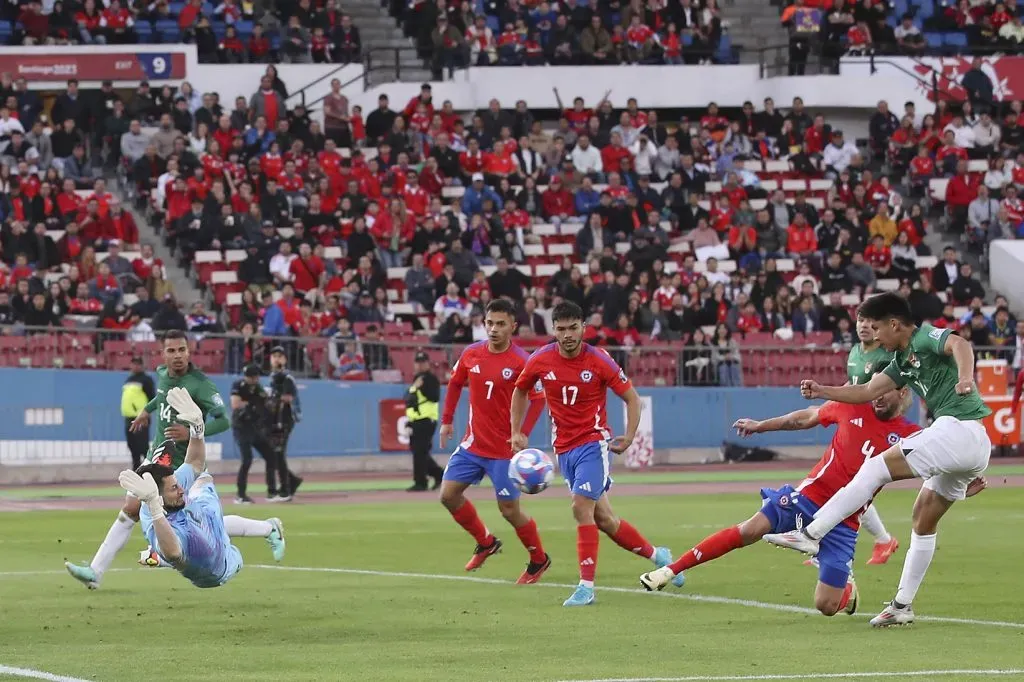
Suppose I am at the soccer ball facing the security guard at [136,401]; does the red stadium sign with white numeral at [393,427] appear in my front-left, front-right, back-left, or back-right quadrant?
front-right

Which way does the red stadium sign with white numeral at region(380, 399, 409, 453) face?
toward the camera

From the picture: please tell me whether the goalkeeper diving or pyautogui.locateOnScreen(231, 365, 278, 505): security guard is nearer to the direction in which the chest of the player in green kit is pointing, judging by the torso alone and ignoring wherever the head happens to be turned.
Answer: the goalkeeper diving

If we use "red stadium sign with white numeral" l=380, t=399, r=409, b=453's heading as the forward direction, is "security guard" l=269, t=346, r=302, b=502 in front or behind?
in front

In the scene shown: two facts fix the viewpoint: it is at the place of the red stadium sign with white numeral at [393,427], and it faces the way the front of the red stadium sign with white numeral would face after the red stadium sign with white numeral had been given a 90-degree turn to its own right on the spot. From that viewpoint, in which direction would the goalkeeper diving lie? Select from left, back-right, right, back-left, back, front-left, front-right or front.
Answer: left

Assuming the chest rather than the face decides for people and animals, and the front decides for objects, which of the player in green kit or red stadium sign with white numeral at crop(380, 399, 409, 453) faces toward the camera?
the red stadium sign with white numeral

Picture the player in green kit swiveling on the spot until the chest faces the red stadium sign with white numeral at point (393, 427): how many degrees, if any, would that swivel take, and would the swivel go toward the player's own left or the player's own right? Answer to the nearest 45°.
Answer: approximately 45° to the player's own right

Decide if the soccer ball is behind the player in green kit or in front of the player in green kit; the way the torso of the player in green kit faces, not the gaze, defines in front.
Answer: in front

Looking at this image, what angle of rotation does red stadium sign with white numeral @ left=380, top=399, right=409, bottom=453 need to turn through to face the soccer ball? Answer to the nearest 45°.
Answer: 0° — it already faces it

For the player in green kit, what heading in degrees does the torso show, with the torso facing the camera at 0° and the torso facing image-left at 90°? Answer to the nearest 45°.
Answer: approximately 90°

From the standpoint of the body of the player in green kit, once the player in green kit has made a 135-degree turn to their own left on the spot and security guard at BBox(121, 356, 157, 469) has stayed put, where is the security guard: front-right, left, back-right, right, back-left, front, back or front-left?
back

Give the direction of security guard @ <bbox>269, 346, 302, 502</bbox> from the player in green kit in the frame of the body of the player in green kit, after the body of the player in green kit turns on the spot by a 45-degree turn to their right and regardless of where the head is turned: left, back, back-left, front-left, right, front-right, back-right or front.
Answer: front

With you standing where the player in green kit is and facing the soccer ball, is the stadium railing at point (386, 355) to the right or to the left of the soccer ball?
right

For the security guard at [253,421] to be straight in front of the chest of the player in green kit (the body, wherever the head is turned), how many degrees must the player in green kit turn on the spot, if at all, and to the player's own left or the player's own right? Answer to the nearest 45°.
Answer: approximately 45° to the player's own right
